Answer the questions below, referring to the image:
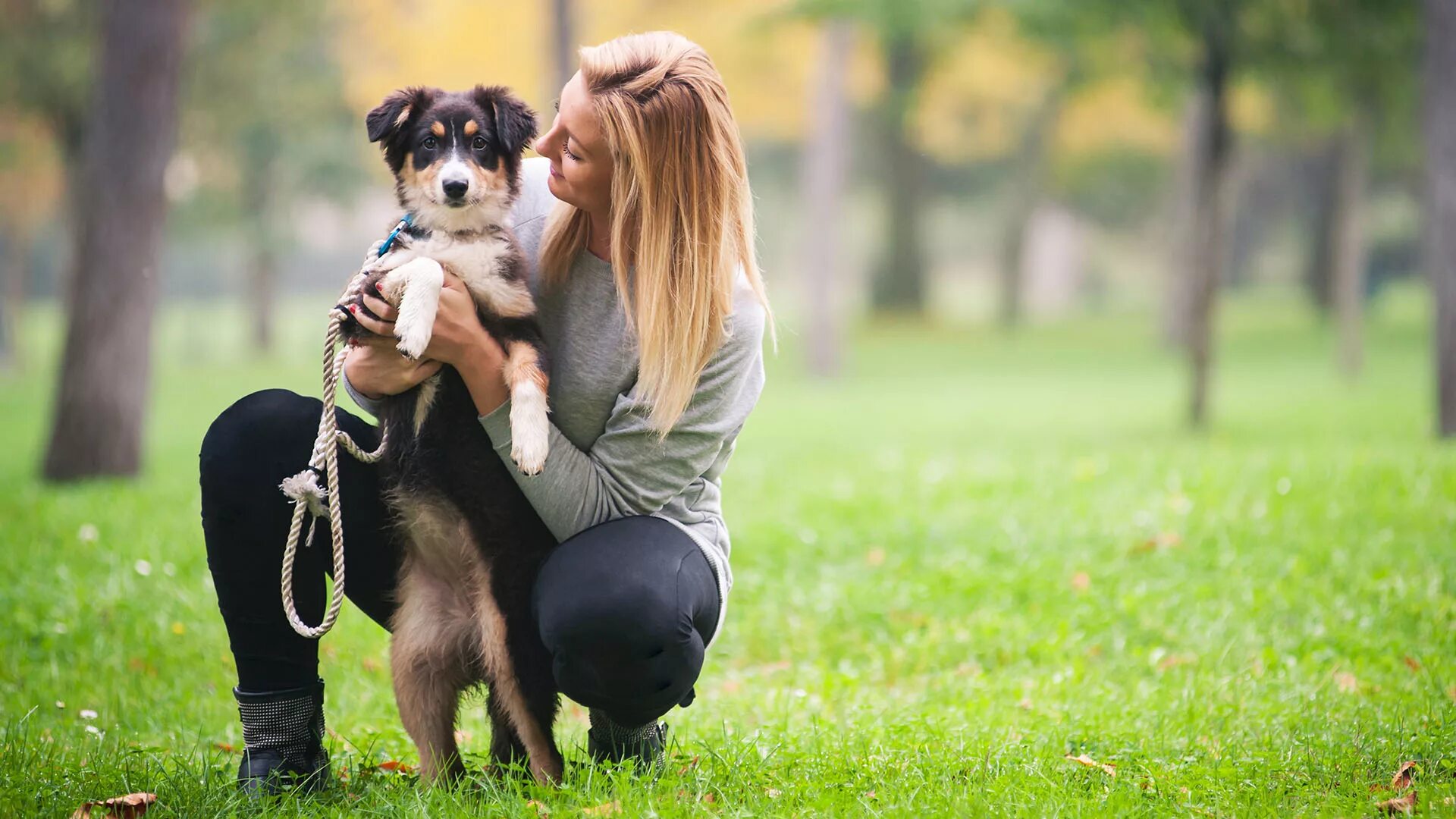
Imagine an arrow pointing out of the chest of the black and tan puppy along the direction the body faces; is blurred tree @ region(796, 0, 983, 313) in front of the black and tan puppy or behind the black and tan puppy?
behind

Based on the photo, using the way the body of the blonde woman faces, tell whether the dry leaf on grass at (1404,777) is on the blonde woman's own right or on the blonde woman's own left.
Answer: on the blonde woman's own left

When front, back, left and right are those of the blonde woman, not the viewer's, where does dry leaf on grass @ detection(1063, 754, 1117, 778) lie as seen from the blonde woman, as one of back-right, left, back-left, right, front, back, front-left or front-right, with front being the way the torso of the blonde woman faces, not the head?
back-left

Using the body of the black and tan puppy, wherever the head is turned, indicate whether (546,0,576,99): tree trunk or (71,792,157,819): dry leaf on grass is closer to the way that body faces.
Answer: the dry leaf on grass

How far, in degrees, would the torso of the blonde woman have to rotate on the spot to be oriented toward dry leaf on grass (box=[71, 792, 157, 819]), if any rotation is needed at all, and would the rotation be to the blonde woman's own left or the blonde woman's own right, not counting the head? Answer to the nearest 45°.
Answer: approximately 45° to the blonde woman's own right

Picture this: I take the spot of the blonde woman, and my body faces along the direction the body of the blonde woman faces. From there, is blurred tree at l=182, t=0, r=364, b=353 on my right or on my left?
on my right

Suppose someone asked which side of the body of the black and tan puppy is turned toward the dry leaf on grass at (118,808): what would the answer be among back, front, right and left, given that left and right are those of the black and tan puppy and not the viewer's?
right

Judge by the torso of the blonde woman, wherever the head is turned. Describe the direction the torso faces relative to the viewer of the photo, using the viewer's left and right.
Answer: facing the viewer and to the left of the viewer

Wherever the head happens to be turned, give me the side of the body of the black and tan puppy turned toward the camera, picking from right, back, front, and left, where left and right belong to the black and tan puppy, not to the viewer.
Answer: front

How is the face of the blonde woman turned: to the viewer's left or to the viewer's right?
to the viewer's left

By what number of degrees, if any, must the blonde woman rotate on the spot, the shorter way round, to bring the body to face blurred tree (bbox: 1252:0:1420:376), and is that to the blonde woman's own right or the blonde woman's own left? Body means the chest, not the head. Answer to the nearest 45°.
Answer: approximately 180°

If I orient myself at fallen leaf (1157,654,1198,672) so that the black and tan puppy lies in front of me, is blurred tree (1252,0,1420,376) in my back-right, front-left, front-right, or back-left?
back-right

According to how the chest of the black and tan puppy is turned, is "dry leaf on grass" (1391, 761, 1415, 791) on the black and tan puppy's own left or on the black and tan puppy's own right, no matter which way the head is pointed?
on the black and tan puppy's own left

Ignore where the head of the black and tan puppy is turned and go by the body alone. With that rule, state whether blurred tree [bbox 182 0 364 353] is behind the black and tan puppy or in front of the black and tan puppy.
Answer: behind

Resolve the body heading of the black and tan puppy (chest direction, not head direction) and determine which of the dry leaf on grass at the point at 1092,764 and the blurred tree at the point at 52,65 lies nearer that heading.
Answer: the dry leaf on grass

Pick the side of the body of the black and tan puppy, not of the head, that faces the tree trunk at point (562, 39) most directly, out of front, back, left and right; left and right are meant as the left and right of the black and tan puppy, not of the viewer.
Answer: back

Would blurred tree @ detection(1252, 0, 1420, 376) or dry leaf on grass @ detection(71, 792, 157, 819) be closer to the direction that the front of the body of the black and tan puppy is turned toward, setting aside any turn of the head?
the dry leaf on grass
